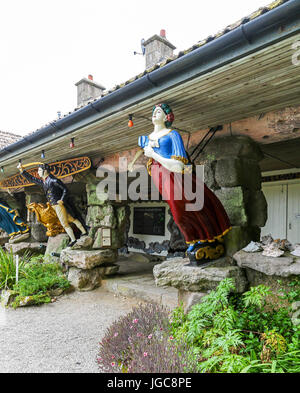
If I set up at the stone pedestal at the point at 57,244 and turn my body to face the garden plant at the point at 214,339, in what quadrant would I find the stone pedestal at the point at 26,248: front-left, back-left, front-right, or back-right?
back-right

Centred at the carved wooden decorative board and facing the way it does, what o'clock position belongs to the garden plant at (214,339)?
The garden plant is roughly at 10 o'clock from the carved wooden decorative board.

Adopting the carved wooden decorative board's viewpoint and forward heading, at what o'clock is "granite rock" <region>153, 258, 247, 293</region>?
The granite rock is roughly at 10 o'clock from the carved wooden decorative board.

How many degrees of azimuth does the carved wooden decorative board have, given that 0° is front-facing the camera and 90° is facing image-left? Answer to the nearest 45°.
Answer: approximately 45°
